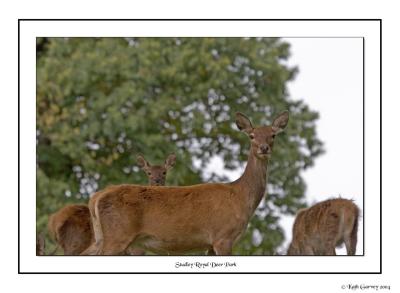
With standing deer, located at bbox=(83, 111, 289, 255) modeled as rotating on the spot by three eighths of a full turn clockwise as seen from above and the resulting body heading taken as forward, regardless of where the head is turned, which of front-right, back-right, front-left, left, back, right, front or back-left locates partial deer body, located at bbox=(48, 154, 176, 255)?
right

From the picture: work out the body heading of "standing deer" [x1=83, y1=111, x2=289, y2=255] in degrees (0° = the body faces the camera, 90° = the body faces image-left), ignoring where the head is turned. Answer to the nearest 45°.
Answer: approximately 270°
